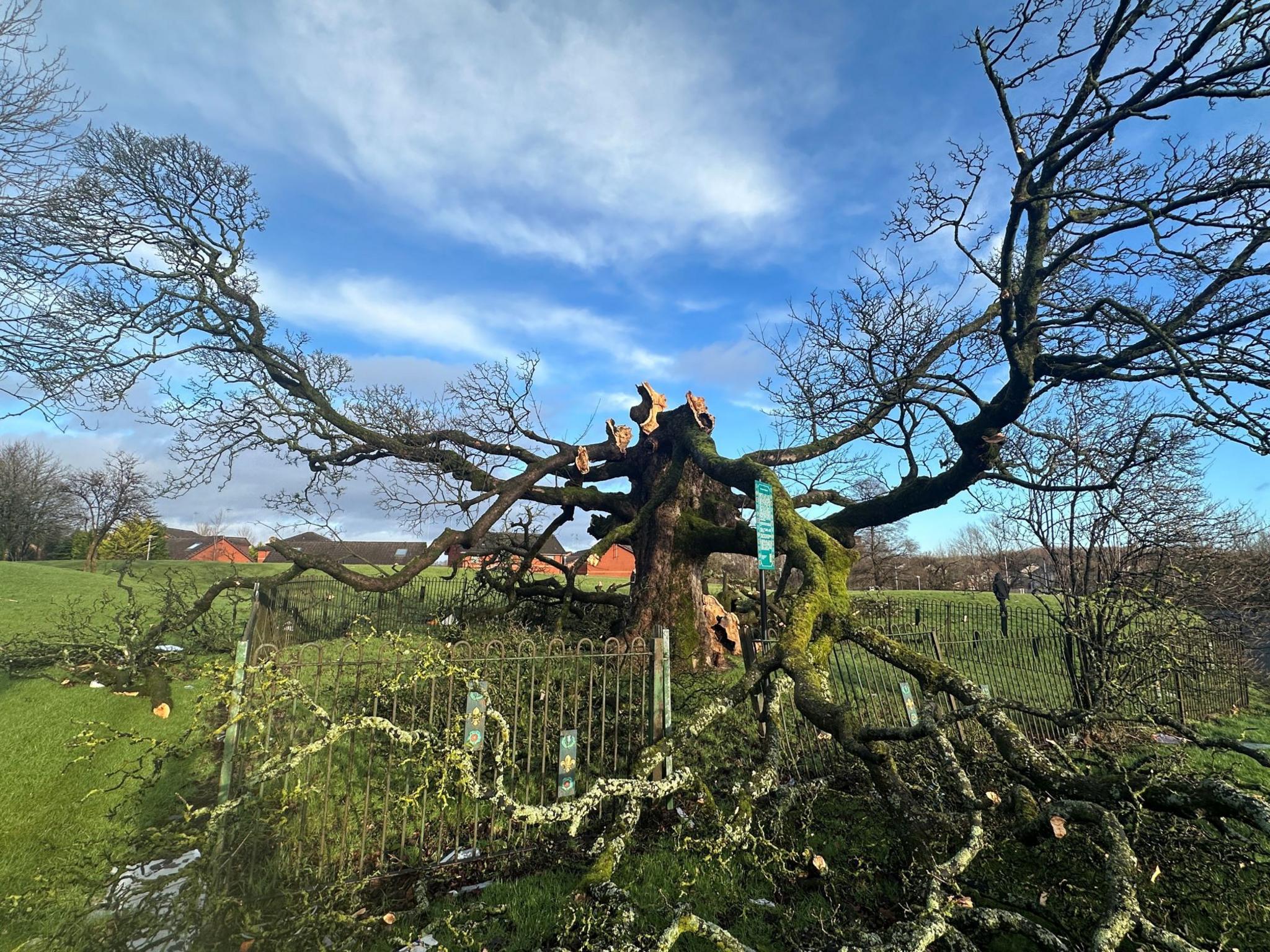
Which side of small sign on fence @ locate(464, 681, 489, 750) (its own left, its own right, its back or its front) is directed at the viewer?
front

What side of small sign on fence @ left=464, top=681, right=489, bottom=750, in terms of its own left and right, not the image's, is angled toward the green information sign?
left

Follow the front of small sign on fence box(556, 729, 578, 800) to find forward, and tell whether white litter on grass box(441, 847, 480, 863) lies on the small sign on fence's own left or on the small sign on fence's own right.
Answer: on the small sign on fence's own right

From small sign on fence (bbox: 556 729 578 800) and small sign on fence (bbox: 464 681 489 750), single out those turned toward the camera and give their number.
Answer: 2

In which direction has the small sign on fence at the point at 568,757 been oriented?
toward the camera

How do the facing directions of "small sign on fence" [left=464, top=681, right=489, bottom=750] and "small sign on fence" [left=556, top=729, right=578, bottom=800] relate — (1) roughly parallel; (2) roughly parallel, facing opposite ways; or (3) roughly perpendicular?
roughly parallel

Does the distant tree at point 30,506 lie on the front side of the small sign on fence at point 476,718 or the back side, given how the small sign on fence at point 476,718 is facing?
on the back side

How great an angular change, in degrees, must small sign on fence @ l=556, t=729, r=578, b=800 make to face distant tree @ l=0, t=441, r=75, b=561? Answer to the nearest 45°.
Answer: approximately 135° to its right

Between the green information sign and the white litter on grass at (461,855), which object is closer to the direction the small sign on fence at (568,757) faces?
the white litter on grass

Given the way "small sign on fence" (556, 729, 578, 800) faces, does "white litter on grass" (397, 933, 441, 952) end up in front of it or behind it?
in front

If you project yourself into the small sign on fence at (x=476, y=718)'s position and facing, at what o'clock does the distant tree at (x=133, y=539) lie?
The distant tree is roughly at 5 o'clock from the small sign on fence.

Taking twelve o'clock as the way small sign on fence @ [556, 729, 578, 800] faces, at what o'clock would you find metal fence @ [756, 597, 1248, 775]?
The metal fence is roughly at 8 o'clock from the small sign on fence.

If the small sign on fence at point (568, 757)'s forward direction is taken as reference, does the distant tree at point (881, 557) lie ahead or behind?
behind

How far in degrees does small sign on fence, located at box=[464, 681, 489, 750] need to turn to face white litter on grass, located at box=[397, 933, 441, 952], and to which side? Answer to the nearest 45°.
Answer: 0° — it already faces it
